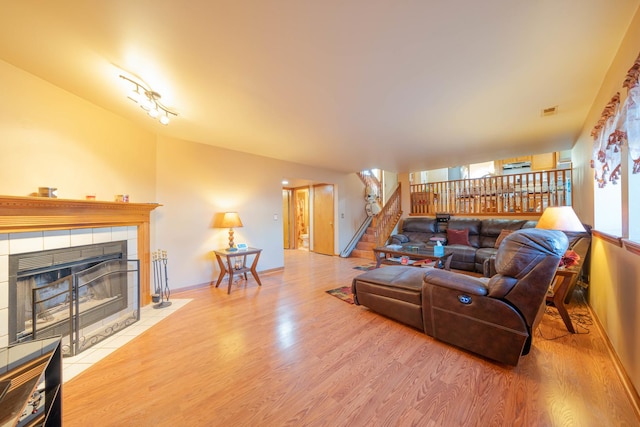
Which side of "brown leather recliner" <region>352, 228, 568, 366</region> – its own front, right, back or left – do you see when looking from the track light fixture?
left

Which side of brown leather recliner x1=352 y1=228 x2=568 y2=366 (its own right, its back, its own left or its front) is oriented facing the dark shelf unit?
left

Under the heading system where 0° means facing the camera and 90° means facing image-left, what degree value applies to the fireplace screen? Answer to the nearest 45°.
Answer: approximately 315°

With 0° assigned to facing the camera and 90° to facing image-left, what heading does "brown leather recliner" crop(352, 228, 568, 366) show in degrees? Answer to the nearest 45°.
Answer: approximately 135°

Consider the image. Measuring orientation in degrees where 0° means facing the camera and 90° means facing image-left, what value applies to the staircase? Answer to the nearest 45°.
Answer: approximately 45°
